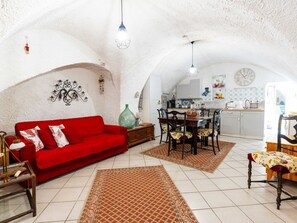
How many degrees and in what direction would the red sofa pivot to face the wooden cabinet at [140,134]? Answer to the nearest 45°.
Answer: approximately 90° to its left

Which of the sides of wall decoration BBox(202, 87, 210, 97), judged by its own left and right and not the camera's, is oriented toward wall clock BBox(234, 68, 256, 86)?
left

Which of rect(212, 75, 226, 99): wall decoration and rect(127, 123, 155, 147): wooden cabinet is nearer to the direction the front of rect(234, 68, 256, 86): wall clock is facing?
the wooden cabinet

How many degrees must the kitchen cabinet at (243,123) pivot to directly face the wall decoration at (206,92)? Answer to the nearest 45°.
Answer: approximately 135° to its right

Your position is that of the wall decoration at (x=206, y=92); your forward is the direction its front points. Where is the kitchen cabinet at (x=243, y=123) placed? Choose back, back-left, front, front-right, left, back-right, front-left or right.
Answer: front-left

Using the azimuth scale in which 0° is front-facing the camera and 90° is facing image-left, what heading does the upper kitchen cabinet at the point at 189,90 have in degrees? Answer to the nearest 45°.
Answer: approximately 0°

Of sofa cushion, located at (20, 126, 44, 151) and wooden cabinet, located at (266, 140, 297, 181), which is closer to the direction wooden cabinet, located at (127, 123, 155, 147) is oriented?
the wooden cabinet

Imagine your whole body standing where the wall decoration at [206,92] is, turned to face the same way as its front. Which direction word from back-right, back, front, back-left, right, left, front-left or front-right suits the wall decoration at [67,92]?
front-right

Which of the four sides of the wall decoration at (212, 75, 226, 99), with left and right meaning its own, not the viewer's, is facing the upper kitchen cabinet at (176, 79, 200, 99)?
right

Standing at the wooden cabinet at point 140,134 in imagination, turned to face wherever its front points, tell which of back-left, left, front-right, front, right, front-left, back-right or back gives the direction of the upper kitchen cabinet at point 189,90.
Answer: left

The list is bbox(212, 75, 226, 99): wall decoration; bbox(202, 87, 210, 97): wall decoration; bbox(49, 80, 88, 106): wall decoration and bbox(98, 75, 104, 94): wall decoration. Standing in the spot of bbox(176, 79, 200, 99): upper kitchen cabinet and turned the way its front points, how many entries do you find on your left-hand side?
2
